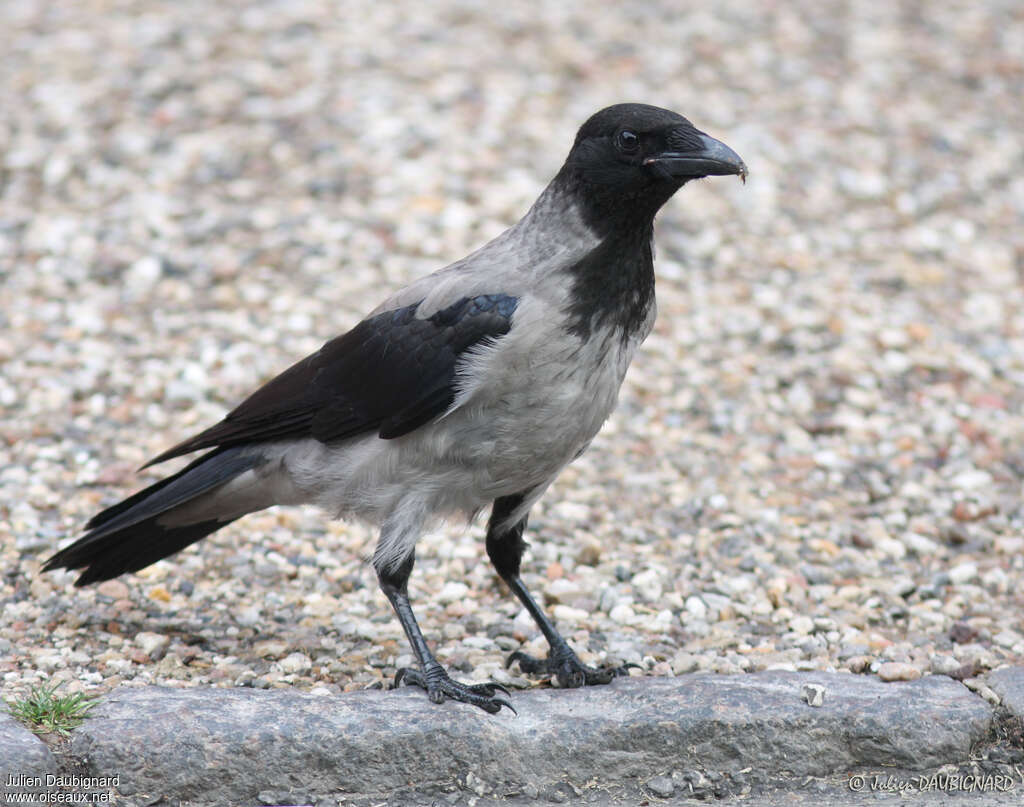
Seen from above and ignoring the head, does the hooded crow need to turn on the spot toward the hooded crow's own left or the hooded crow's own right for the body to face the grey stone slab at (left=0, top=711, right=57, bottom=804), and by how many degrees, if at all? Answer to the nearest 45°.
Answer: approximately 135° to the hooded crow's own right

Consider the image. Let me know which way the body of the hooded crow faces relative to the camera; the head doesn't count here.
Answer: to the viewer's right
